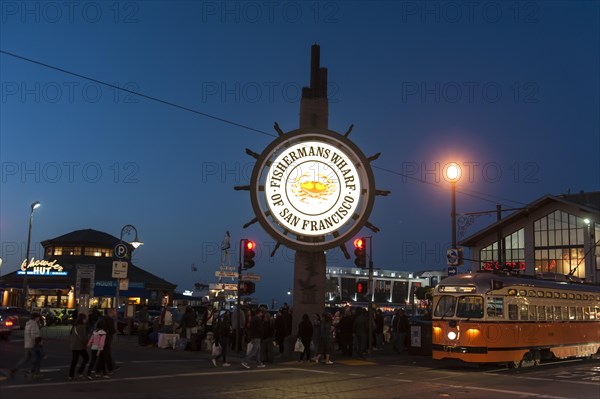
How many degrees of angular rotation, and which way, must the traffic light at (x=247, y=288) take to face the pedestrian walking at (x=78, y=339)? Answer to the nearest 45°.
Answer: approximately 45° to its right

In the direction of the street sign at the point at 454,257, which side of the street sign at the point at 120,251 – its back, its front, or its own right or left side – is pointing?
left

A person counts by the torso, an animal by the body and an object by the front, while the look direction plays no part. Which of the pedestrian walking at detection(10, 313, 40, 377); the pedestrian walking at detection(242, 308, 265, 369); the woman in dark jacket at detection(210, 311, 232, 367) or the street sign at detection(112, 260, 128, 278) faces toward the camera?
the street sign

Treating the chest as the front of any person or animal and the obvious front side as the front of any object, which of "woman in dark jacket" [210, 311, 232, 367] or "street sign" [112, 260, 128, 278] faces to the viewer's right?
the woman in dark jacket

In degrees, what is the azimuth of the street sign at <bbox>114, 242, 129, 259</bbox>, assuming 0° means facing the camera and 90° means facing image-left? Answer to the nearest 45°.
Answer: approximately 0°

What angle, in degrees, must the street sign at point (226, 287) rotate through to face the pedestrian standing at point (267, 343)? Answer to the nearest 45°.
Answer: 0° — it already faces them
